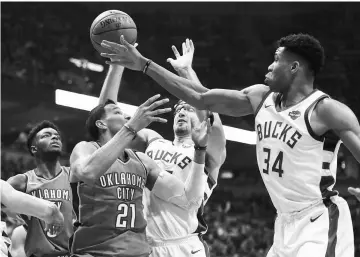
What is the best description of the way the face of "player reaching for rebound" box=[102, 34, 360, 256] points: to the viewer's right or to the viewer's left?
to the viewer's left

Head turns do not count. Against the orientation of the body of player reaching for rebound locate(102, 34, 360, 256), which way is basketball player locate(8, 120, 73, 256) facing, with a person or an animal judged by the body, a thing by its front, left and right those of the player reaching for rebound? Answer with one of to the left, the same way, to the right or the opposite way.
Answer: to the left

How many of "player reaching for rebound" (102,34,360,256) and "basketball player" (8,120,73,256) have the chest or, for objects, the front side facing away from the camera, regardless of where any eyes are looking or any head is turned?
0

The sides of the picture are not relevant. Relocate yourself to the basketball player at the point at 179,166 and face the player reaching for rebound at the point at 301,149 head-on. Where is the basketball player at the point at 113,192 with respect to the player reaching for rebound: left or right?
right

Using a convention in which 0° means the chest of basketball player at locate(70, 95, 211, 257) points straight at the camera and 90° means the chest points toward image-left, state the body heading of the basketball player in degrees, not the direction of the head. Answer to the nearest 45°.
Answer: approximately 315°

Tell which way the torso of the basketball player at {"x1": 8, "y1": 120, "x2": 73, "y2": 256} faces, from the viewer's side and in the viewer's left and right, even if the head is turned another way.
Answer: facing the viewer and to the right of the viewer

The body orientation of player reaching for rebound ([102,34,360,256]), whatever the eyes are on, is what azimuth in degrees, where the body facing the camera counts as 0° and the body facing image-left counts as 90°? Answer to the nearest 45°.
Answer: approximately 45°

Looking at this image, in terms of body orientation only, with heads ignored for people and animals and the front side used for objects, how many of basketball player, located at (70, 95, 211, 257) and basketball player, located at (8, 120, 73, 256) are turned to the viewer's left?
0
